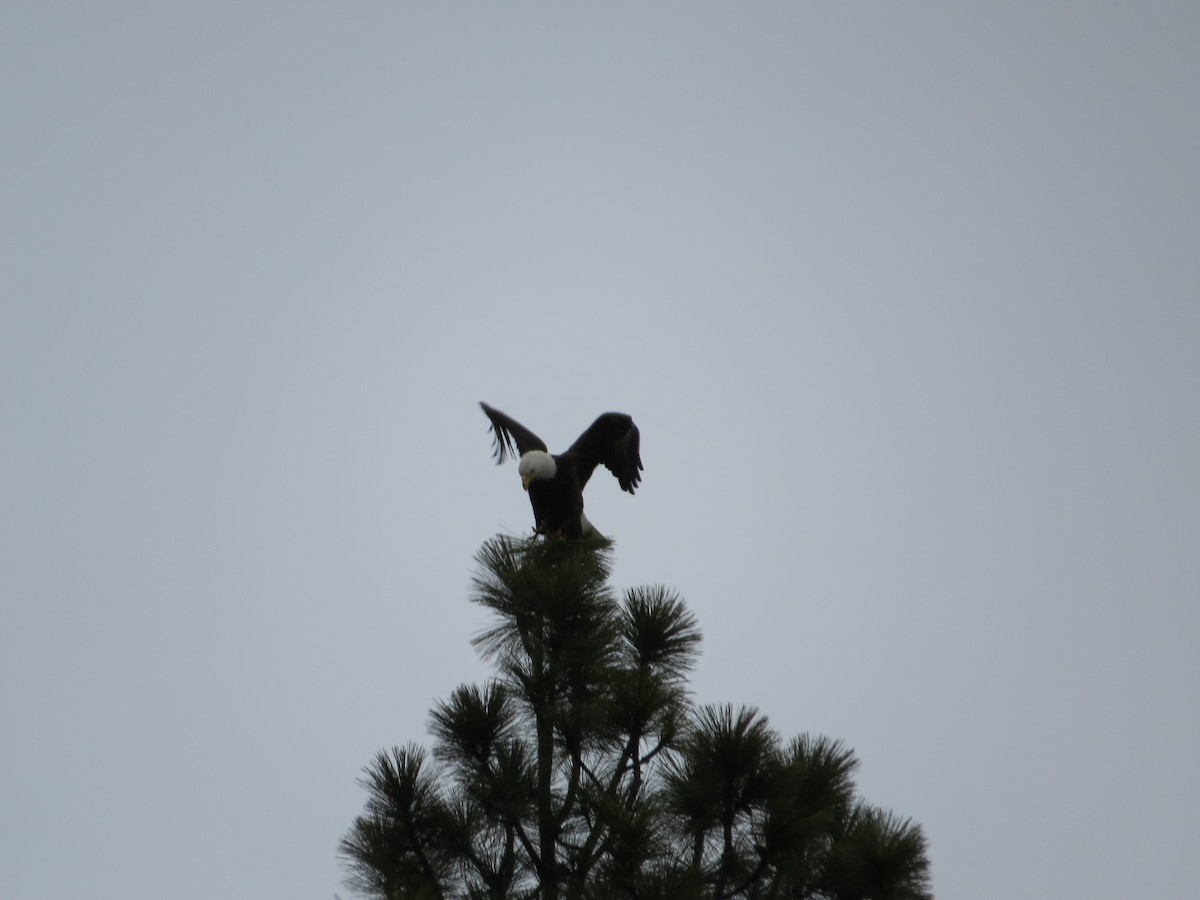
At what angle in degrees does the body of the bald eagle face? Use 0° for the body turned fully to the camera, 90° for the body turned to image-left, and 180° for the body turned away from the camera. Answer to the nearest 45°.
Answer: approximately 45°
